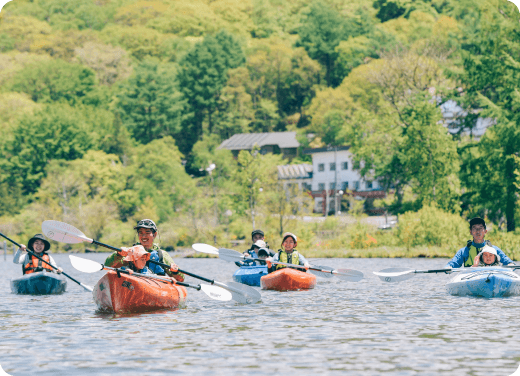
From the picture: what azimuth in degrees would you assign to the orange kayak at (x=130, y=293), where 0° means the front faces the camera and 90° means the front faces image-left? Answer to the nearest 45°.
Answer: approximately 45°

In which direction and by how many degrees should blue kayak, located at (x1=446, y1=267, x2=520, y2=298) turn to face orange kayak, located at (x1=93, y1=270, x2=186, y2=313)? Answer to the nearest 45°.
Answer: approximately 45° to its right

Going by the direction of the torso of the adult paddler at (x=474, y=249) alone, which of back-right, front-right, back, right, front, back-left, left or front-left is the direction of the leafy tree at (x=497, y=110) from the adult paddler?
back

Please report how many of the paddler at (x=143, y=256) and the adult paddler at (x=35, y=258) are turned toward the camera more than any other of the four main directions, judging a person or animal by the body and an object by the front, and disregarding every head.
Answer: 2

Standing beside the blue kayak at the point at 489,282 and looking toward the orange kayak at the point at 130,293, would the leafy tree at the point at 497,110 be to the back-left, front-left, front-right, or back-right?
back-right

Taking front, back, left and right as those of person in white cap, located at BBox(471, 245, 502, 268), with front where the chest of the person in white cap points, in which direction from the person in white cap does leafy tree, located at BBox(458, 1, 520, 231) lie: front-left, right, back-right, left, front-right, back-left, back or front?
back

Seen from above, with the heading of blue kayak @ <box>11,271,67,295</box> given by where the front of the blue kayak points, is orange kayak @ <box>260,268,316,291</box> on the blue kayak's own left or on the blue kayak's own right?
on the blue kayak's own left

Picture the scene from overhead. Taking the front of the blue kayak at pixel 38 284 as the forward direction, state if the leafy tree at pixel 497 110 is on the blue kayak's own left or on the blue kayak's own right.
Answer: on the blue kayak's own left
